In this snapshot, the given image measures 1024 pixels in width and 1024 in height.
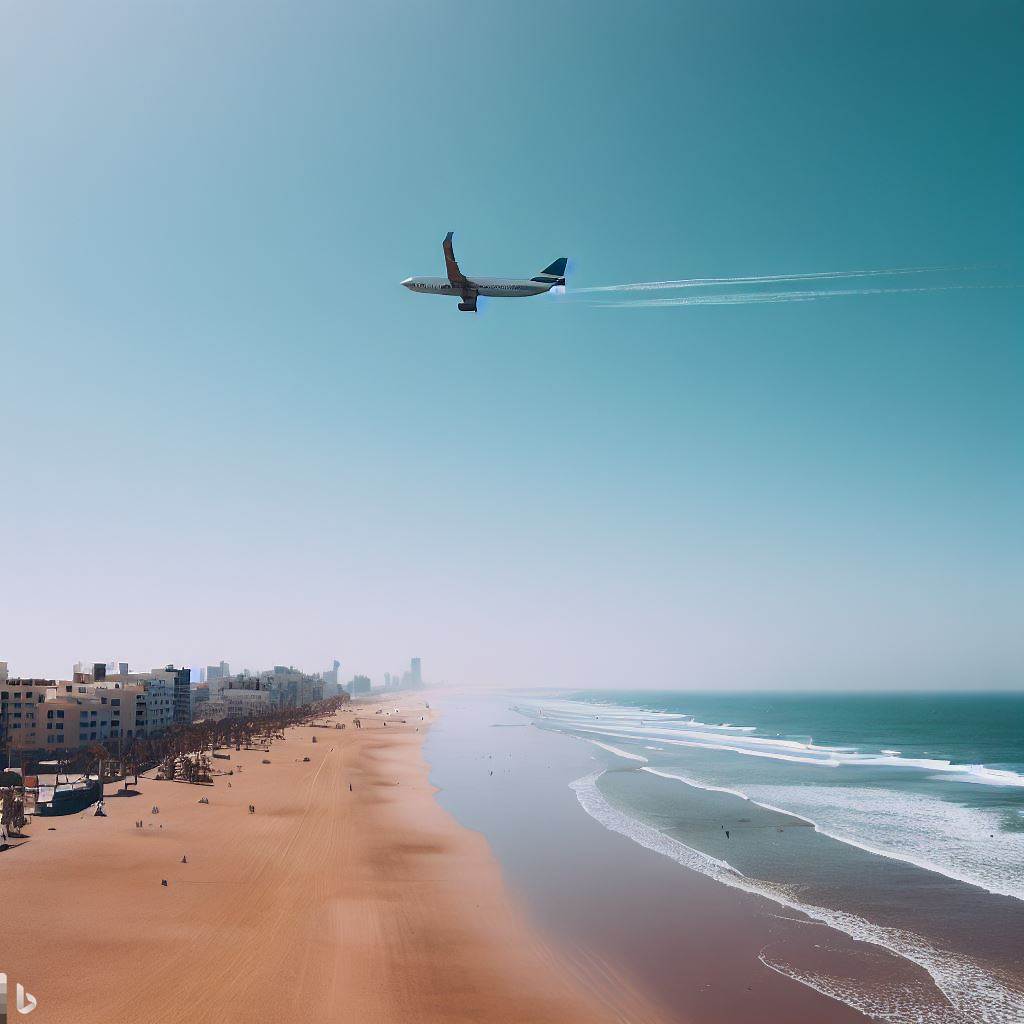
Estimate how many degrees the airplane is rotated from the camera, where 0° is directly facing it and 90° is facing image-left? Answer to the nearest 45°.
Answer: approximately 90°
